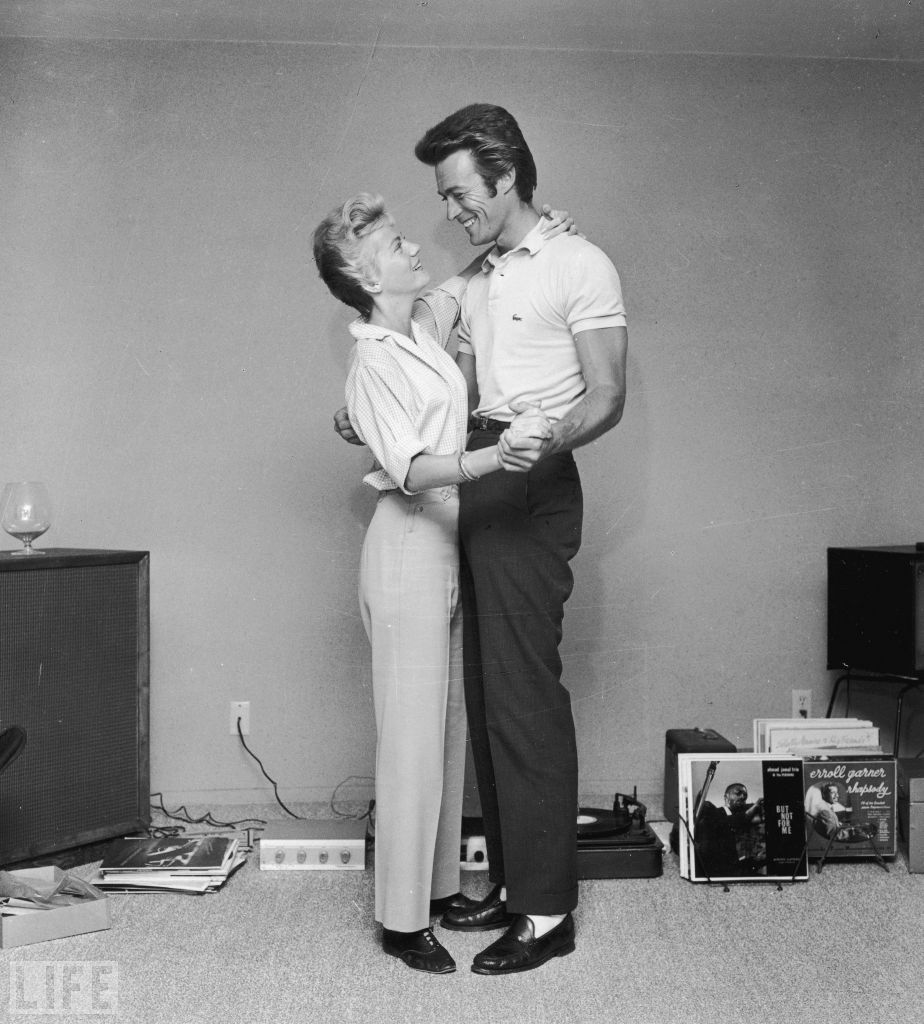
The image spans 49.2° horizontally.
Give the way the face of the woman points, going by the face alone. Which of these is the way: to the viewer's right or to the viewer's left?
to the viewer's right

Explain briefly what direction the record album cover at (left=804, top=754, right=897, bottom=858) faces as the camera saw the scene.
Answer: facing the viewer

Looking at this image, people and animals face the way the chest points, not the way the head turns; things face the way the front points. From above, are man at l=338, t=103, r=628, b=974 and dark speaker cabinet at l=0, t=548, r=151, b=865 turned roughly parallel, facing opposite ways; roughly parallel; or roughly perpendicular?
roughly perpendicular

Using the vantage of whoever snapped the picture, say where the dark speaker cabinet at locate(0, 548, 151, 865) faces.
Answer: facing the viewer and to the right of the viewer

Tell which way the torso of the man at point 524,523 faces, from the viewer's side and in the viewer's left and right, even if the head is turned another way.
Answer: facing the viewer and to the left of the viewer

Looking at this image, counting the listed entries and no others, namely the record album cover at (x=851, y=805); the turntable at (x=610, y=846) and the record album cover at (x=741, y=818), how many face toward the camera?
3

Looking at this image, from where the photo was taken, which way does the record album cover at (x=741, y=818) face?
toward the camera

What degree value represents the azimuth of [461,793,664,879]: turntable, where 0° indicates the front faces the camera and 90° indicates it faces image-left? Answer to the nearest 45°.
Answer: approximately 0°

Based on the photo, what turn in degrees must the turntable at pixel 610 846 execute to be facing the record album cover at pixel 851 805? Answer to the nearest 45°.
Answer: approximately 90° to its left

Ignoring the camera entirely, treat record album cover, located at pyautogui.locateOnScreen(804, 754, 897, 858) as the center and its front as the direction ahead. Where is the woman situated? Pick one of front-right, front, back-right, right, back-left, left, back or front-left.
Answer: front-right

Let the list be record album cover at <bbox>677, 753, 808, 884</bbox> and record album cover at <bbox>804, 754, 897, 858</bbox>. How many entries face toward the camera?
2

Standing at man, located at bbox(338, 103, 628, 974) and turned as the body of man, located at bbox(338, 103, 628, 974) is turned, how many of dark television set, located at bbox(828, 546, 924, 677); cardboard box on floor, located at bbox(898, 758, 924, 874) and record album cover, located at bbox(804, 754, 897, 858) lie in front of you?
0

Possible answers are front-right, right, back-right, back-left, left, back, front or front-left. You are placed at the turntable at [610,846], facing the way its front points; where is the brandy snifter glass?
right
